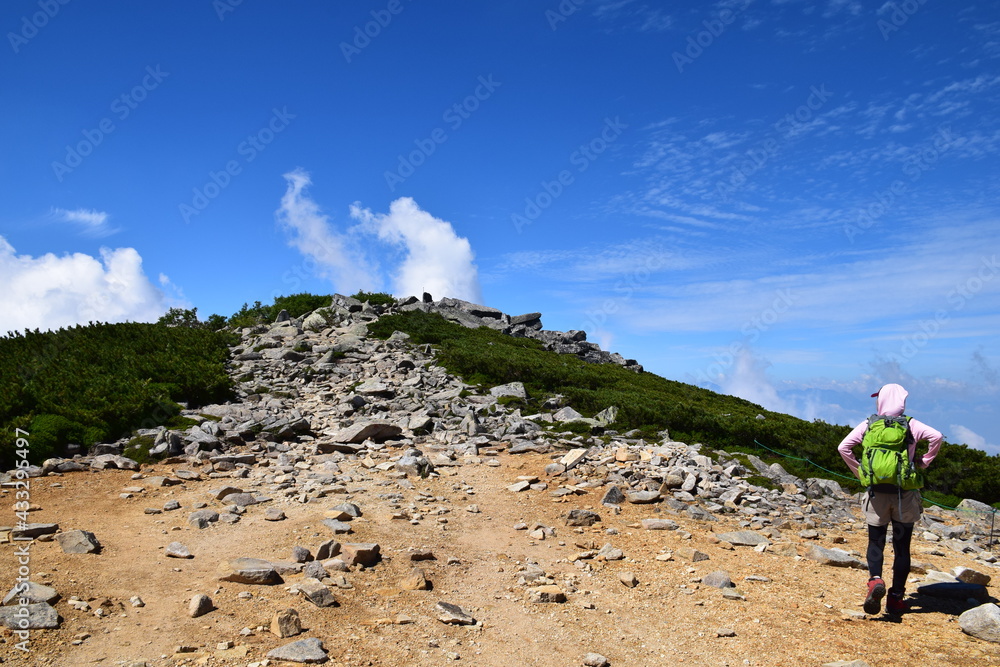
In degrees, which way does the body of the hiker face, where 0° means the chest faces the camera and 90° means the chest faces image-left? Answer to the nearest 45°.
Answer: approximately 180°

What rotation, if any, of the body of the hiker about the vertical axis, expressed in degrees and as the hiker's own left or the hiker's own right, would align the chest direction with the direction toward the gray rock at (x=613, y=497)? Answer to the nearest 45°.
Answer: approximately 45° to the hiker's own left

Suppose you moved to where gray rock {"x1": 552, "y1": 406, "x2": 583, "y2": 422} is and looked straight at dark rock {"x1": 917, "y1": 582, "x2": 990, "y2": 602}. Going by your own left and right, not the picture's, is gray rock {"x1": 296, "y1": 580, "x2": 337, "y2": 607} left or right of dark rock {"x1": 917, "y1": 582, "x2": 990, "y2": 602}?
right

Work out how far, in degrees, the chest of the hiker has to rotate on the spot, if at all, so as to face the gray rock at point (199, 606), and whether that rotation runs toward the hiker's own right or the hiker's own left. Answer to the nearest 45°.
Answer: approximately 135° to the hiker's own left

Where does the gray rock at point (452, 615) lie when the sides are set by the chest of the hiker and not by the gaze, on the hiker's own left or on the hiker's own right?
on the hiker's own left

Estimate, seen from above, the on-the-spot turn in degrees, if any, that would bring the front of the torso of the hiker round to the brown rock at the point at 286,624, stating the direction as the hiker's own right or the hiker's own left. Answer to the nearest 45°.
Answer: approximately 135° to the hiker's own left

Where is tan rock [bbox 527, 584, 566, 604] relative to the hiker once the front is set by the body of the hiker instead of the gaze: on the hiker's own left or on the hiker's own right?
on the hiker's own left
